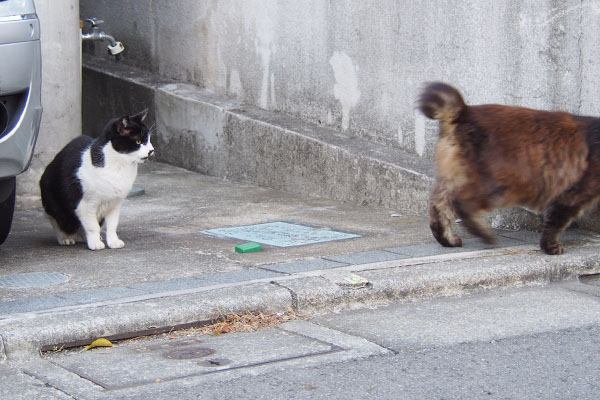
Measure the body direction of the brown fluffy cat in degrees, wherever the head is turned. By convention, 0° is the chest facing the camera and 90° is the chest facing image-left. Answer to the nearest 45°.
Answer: approximately 270°

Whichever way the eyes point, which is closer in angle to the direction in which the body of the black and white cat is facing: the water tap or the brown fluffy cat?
the brown fluffy cat

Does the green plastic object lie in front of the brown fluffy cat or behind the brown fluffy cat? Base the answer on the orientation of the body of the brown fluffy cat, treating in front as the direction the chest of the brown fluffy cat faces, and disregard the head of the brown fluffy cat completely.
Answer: behind

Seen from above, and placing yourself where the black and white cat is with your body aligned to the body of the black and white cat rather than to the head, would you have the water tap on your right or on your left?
on your left

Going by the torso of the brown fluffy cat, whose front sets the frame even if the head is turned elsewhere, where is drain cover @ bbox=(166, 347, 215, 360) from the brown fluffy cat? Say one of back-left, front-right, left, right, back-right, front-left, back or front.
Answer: back-right

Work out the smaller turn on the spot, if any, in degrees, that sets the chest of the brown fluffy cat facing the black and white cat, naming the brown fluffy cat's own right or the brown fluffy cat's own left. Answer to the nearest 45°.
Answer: approximately 180°

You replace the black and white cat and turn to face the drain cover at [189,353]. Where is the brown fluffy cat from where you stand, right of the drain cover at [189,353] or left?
left

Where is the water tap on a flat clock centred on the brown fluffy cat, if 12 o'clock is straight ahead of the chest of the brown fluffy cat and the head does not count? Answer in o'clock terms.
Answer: The water tap is roughly at 7 o'clock from the brown fluffy cat.
